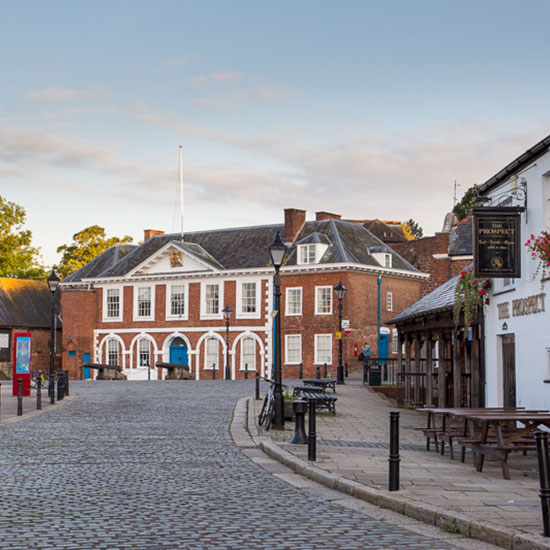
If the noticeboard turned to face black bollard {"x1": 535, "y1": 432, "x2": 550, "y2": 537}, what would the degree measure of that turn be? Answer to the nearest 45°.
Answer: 0° — it already faces it

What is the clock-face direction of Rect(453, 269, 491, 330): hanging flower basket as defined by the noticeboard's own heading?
The hanging flower basket is roughly at 11 o'clock from the noticeboard.

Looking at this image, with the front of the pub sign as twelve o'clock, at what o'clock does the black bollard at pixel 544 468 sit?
The black bollard is roughly at 12 o'clock from the pub sign.

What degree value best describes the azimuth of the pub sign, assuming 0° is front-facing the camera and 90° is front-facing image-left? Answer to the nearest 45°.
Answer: approximately 0°

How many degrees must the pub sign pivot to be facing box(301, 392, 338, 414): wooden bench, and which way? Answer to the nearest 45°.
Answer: approximately 135° to its right

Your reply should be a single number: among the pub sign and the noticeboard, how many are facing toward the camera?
2

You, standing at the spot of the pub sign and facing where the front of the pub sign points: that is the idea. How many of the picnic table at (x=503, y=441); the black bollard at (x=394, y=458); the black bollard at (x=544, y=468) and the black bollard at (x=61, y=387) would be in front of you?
3
